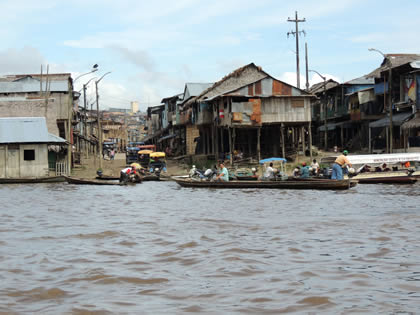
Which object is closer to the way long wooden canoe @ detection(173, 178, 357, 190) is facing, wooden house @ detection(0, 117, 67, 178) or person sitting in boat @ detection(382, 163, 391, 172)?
the wooden house

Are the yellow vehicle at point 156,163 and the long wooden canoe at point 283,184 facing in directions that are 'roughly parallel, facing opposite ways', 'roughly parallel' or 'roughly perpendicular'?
roughly perpendicular
